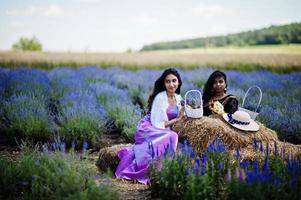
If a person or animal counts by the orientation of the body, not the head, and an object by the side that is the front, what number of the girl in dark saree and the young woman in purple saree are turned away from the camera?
0

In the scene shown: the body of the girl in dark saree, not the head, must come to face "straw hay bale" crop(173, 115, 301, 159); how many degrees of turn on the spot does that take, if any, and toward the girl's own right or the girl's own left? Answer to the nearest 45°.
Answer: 0° — they already face it

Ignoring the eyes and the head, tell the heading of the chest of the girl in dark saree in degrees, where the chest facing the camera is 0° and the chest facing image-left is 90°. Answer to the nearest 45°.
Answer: approximately 0°

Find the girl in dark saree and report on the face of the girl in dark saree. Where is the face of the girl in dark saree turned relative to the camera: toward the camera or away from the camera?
toward the camera

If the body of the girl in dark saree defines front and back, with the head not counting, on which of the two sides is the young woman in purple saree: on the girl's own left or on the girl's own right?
on the girl's own right

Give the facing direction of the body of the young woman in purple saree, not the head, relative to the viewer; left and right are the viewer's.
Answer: facing the viewer and to the right of the viewer

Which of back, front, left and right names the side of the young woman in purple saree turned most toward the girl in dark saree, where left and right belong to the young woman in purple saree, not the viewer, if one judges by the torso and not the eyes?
left

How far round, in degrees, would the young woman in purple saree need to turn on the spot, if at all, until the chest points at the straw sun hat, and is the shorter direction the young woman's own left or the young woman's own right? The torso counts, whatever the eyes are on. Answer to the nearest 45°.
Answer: approximately 45° to the young woman's own left

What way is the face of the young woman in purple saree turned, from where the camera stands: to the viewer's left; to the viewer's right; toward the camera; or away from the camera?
toward the camera

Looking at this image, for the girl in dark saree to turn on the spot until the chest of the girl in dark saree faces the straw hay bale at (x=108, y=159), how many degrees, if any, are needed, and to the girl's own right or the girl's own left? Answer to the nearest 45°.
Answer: approximately 90° to the girl's own right
